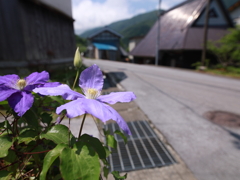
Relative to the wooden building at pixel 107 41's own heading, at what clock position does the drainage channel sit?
The drainage channel is roughly at 12 o'clock from the wooden building.

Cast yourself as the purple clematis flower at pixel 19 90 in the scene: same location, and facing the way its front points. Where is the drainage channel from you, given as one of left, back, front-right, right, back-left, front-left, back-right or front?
back-left

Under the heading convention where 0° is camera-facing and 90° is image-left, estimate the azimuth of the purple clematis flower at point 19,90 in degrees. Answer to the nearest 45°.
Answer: approximately 0°

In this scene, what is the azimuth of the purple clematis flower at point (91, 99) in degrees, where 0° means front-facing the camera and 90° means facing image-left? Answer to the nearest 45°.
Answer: approximately 0°

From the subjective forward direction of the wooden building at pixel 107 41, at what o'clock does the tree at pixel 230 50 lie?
The tree is roughly at 11 o'clock from the wooden building.

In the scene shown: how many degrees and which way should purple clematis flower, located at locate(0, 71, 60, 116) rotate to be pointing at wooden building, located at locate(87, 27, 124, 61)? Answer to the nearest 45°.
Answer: approximately 135° to its left
